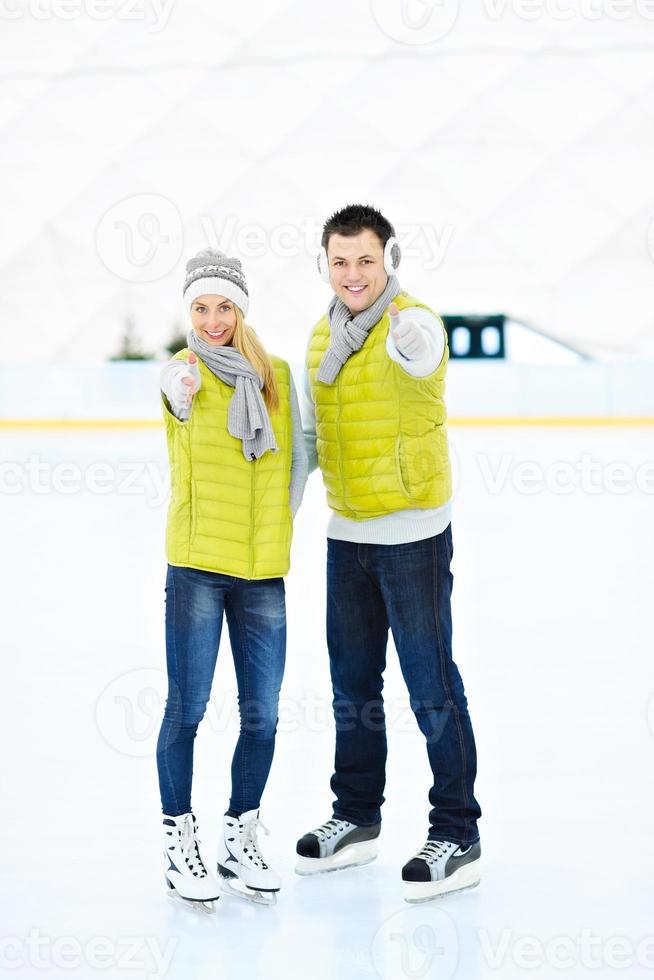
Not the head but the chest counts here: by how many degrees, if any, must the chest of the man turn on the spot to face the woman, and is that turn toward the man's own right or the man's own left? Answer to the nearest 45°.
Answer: approximately 45° to the man's own right

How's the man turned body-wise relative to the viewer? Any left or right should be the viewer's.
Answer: facing the viewer and to the left of the viewer
